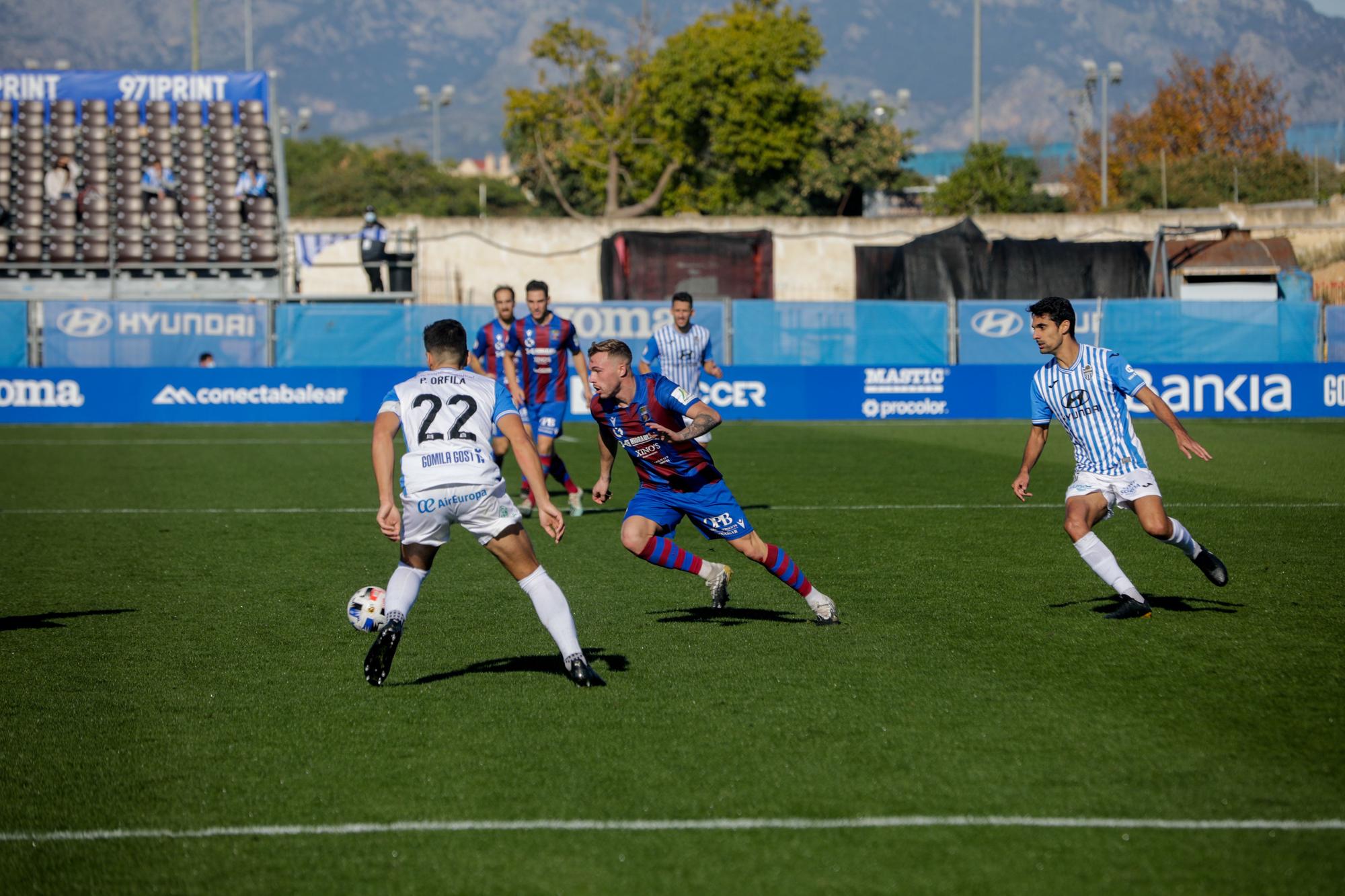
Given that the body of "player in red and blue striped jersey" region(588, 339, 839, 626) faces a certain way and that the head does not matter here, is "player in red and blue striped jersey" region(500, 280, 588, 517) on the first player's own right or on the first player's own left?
on the first player's own right

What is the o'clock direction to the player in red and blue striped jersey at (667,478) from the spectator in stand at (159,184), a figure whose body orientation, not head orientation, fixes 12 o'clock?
The player in red and blue striped jersey is roughly at 12 o'clock from the spectator in stand.

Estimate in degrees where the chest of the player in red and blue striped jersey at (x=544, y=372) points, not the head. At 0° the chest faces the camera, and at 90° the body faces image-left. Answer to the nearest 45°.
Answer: approximately 0°

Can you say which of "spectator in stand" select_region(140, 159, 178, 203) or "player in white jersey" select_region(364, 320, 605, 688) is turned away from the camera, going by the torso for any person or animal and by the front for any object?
the player in white jersey

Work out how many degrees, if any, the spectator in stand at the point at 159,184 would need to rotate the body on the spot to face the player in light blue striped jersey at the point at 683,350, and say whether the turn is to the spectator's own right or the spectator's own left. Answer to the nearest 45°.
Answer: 0° — they already face them

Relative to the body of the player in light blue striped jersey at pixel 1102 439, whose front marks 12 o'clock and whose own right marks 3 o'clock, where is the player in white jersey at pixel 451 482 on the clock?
The player in white jersey is roughly at 12 o'clock from the player in light blue striped jersey.

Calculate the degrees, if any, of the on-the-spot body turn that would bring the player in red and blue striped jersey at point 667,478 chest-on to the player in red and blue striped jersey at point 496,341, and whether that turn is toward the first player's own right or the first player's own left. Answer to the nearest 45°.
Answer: approximately 135° to the first player's own right

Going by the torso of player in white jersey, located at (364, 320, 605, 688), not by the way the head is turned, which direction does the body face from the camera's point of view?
away from the camera

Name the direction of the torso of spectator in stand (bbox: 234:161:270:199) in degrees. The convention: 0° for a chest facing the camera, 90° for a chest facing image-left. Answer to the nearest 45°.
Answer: approximately 0°
